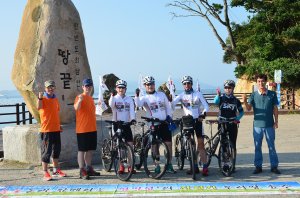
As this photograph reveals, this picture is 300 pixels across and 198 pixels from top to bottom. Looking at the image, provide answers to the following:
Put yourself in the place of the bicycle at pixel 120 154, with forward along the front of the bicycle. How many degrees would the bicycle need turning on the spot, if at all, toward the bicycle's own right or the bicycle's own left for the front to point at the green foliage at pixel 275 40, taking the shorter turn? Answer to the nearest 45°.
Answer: approximately 90° to the bicycle's own left

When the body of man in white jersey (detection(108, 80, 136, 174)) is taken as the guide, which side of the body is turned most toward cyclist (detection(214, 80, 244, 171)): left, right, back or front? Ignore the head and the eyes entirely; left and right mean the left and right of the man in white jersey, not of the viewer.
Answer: left

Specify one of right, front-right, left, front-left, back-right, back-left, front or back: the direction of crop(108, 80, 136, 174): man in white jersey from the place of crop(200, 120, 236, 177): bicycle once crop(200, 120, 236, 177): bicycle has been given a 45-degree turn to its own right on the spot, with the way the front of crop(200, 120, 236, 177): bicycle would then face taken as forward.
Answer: right

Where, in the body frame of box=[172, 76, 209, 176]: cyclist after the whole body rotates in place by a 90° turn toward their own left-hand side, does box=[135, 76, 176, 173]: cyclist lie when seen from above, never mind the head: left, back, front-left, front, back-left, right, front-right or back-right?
back

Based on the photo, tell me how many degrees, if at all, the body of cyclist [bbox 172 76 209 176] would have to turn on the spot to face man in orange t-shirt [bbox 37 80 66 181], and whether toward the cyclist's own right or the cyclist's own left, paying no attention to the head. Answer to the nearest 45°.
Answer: approximately 90° to the cyclist's own right

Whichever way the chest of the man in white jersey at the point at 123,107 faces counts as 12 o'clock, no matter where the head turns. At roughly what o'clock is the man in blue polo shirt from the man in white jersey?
The man in blue polo shirt is roughly at 9 o'clock from the man in white jersey.

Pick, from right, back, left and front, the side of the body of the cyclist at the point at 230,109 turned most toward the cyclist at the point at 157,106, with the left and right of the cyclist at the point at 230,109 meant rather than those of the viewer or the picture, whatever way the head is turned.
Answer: right

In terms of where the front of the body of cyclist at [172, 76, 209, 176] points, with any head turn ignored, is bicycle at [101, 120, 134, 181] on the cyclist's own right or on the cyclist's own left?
on the cyclist's own right
